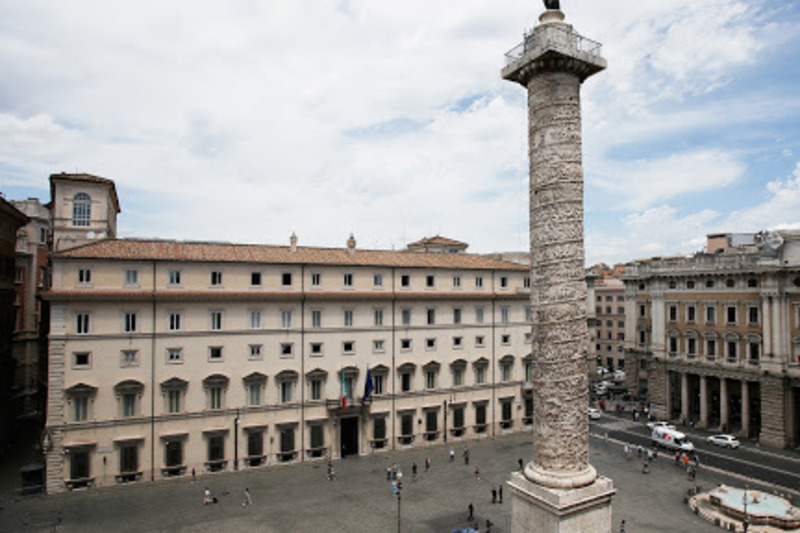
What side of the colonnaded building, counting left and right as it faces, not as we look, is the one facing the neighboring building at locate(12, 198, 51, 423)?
front

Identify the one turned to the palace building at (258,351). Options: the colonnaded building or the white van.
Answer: the colonnaded building

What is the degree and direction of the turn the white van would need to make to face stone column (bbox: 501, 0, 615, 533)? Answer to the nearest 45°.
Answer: approximately 45° to its right

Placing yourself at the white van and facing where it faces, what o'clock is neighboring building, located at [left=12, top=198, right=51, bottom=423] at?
The neighboring building is roughly at 4 o'clock from the white van.

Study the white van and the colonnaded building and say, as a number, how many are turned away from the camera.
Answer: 0

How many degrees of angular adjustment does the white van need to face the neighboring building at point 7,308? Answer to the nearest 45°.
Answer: approximately 90° to its right

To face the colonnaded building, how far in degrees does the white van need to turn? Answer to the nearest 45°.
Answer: approximately 90° to its left

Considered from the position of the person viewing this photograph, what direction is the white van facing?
facing the viewer and to the right of the viewer

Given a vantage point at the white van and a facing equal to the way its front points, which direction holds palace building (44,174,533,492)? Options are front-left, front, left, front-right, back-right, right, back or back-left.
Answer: right

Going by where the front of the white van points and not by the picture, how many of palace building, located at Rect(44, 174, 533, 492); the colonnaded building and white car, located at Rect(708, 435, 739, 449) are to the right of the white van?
1

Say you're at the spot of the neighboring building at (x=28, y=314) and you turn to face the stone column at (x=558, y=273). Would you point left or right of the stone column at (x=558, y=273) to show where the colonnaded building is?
left

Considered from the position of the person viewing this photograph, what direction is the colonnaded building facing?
facing the viewer and to the left of the viewer

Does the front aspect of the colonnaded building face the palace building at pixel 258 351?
yes

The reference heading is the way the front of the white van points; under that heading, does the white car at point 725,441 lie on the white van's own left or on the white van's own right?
on the white van's own left

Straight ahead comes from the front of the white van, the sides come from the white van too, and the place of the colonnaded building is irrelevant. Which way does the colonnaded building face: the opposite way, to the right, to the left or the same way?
to the right
